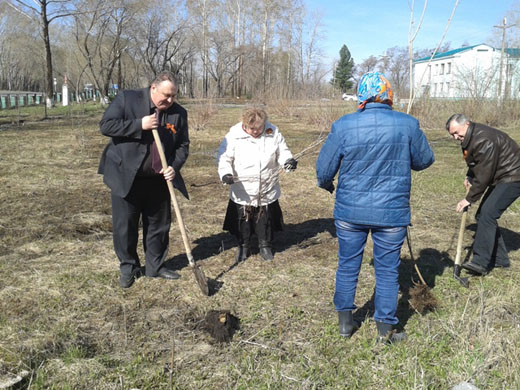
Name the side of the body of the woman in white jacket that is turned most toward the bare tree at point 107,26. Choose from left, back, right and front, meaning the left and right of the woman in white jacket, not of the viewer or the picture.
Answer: back

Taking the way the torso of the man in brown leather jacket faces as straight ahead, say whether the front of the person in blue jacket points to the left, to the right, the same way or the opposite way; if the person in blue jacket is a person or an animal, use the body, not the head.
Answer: to the right

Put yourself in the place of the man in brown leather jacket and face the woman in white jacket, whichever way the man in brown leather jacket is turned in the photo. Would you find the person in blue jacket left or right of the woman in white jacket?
left

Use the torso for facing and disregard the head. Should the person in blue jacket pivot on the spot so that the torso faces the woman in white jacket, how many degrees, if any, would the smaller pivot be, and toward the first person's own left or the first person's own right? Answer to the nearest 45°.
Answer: approximately 45° to the first person's own left

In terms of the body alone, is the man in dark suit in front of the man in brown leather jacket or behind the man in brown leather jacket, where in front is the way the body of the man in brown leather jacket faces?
in front

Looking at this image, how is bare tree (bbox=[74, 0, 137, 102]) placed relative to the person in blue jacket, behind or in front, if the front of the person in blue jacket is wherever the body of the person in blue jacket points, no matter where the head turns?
in front

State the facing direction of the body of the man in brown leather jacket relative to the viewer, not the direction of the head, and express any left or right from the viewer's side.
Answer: facing to the left of the viewer

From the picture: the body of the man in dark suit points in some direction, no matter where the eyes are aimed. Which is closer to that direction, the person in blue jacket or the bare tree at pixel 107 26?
the person in blue jacket

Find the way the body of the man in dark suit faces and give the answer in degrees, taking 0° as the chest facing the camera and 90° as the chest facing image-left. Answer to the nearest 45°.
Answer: approximately 315°

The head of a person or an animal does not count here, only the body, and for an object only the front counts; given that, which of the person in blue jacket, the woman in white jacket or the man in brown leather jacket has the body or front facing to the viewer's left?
the man in brown leather jacket

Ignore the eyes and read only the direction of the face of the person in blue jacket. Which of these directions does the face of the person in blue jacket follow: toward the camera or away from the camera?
away from the camera

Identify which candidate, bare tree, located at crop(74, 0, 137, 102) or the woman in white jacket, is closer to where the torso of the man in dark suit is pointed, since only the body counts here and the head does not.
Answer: the woman in white jacket

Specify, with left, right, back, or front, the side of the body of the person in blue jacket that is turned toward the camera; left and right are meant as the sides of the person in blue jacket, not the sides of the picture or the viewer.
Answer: back

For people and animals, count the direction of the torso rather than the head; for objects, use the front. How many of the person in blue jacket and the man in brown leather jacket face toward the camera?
0

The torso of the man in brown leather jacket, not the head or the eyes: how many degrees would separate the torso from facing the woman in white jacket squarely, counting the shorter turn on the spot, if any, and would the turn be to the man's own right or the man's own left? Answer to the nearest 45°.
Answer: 0° — they already face them
